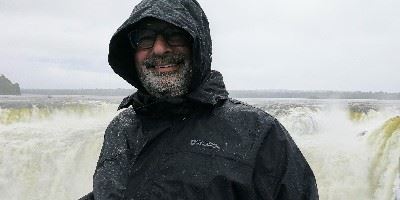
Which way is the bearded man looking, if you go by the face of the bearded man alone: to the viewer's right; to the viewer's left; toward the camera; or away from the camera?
toward the camera

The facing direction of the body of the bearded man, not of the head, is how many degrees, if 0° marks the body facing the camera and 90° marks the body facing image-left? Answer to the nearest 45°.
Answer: approximately 45°
